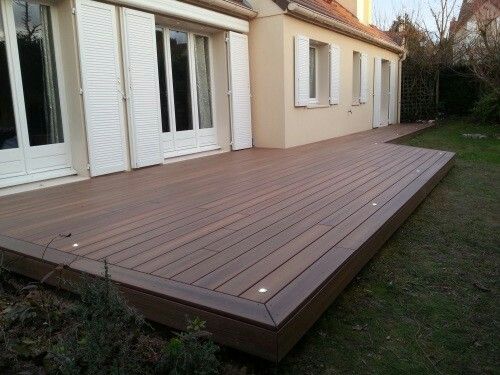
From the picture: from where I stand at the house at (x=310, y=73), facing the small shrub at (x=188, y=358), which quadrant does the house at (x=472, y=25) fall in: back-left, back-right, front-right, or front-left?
back-left

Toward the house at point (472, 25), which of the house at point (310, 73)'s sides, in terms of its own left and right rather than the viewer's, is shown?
left

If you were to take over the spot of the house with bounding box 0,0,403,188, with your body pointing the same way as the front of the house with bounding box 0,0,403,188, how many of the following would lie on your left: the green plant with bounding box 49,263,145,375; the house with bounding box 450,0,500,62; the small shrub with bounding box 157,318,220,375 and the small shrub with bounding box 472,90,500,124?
2

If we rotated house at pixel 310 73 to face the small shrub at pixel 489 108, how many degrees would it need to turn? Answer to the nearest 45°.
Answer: approximately 90° to its left

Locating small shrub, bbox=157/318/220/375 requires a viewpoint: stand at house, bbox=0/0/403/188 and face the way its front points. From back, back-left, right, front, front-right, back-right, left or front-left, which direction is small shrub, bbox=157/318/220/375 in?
front-right

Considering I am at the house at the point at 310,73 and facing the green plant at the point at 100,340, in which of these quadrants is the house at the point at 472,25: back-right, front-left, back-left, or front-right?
back-left

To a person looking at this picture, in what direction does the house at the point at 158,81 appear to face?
facing the viewer and to the right of the viewer

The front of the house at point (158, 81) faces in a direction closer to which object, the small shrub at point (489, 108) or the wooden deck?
the wooden deck

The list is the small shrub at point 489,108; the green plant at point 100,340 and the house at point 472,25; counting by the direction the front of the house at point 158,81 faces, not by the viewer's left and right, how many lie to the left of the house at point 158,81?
2
